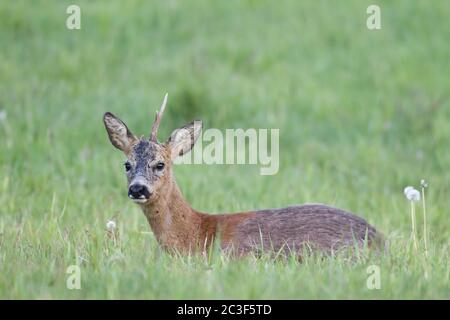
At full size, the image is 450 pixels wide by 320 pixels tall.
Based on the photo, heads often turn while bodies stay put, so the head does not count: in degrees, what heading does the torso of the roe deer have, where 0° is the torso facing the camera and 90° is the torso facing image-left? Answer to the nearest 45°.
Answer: approximately 90°
